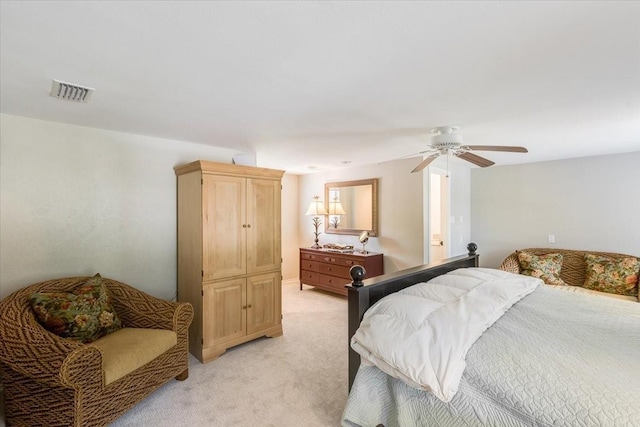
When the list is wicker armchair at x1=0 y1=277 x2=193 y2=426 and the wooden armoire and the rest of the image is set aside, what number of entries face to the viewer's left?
0

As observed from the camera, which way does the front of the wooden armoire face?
facing the viewer and to the right of the viewer

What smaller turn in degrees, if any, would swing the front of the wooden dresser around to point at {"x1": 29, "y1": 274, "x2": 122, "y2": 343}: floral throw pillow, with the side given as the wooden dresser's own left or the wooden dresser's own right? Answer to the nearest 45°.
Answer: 0° — it already faces it

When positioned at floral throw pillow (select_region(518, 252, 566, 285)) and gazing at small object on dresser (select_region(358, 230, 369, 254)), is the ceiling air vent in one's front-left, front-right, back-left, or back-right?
front-left

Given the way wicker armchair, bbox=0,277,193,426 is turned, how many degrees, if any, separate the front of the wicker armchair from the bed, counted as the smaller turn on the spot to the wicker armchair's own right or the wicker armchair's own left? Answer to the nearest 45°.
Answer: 0° — it already faces it

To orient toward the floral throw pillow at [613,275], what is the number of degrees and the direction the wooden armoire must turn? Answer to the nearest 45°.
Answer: approximately 45° to its left

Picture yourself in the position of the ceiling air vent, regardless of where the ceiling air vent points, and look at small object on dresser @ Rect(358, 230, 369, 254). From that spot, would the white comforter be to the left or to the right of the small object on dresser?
right

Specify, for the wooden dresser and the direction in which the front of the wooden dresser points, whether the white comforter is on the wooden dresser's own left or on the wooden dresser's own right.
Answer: on the wooden dresser's own left

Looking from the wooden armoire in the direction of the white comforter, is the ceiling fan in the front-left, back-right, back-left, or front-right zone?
front-left

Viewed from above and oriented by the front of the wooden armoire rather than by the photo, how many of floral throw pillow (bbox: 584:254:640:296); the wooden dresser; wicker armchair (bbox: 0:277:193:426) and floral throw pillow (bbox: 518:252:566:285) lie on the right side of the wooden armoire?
1

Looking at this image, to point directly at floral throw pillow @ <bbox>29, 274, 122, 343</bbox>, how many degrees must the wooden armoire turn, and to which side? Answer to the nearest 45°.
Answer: approximately 90° to its right

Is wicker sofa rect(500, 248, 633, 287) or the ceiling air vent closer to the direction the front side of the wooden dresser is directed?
the ceiling air vent

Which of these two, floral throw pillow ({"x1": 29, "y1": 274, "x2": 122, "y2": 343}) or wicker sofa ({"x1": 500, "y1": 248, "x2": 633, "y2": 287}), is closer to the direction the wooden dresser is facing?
the floral throw pillow

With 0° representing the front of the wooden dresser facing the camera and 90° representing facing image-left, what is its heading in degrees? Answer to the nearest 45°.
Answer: approximately 45°
